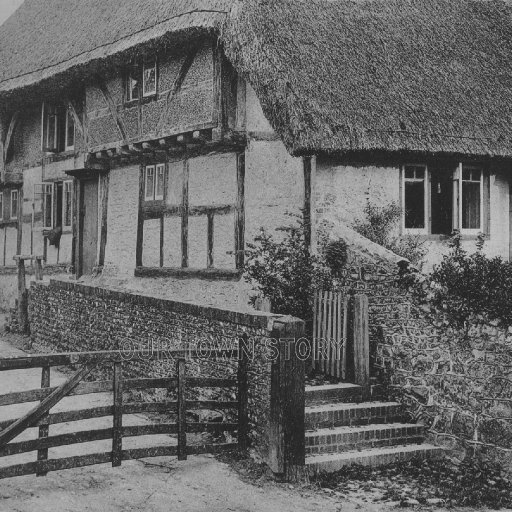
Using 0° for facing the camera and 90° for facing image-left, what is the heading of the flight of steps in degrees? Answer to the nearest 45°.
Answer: approximately 0°

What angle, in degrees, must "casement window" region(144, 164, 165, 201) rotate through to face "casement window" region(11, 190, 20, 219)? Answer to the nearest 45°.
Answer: approximately 90° to its right

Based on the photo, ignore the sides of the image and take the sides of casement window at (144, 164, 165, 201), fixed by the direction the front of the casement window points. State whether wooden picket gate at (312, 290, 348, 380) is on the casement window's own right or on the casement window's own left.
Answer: on the casement window's own left

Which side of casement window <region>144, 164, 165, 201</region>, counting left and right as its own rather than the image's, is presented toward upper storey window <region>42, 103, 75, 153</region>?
right

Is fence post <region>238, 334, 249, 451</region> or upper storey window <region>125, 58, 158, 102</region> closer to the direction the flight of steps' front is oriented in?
the fence post

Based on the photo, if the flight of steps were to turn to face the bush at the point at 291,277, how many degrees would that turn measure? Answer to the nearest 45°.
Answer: approximately 180°

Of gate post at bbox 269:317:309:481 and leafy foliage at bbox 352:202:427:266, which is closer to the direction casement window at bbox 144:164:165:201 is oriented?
the gate post

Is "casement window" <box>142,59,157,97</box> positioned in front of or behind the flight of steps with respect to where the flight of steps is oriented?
behind

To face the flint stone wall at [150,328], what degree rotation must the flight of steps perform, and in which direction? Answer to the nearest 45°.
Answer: approximately 135° to its right

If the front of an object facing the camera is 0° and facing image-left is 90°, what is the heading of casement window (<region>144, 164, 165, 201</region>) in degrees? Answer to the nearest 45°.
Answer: approximately 45°

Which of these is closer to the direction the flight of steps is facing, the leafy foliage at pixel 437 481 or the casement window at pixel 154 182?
the leafy foliage
